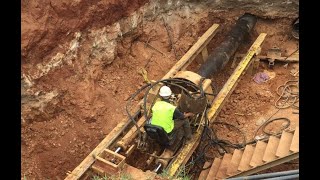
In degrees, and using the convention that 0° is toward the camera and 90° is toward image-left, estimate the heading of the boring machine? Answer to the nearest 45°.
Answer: approximately 225°

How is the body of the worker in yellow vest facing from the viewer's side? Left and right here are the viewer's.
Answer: facing away from the viewer and to the right of the viewer
